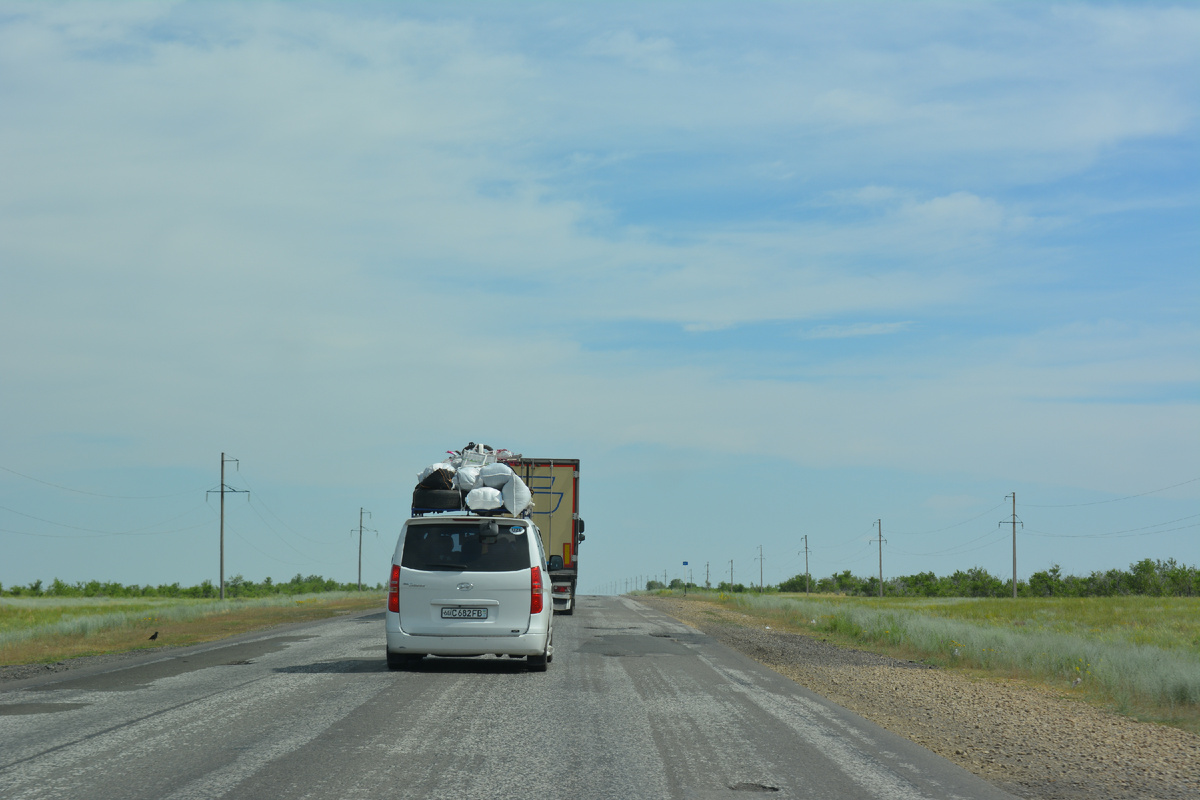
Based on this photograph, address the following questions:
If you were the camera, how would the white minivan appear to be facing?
facing away from the viewer

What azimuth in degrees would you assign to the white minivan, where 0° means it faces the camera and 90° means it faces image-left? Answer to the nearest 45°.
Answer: approximately 180°
